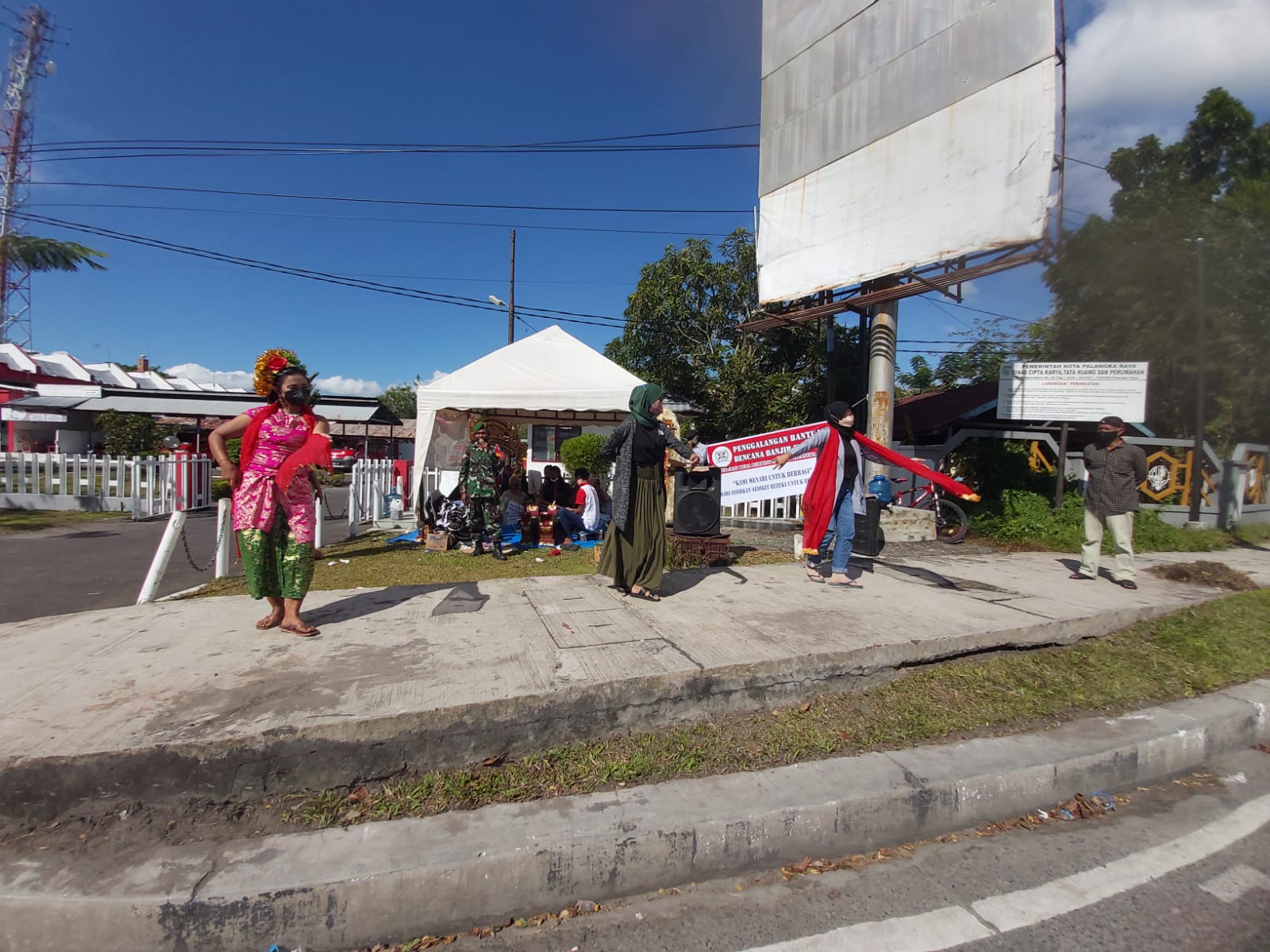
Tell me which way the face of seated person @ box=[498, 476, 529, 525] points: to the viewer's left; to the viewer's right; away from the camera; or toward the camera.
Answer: toward the camera

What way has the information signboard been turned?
toward the camera

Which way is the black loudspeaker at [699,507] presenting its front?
toward the camera

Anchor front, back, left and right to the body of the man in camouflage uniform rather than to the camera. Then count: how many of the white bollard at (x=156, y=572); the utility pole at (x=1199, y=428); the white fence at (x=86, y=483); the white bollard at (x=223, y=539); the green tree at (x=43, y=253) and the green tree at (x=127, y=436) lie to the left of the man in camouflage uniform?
1

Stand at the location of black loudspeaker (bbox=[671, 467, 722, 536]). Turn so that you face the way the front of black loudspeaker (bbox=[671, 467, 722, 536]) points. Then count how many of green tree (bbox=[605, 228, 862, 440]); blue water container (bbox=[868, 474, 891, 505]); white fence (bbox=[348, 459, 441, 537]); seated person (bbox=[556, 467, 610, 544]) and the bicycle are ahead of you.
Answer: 0

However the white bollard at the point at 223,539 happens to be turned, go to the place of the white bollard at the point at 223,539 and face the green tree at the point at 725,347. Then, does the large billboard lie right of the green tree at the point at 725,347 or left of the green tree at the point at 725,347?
right

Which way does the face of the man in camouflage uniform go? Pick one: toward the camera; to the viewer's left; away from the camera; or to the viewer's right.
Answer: toward the camera

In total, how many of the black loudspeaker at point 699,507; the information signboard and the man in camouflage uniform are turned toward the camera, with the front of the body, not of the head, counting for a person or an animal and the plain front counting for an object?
3

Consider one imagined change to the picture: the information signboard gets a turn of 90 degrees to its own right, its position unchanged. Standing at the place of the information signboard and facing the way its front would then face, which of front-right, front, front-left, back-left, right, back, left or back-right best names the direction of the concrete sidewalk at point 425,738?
left

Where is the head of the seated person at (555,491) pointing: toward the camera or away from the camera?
toward the camera

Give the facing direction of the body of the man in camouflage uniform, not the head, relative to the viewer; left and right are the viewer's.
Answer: facing the viewer

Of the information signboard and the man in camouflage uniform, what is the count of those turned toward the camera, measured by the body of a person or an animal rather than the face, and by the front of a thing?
2

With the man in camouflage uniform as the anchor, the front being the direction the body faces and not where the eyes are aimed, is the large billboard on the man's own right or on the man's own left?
on the man's own left

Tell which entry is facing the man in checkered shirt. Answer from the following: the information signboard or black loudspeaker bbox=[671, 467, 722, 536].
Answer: the information signboard

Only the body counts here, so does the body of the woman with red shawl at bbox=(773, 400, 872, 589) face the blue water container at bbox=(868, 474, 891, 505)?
no

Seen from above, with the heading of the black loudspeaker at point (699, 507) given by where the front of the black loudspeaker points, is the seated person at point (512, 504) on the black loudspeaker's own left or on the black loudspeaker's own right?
on the black loudspeaker's own right

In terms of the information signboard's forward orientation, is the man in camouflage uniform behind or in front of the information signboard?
in front
